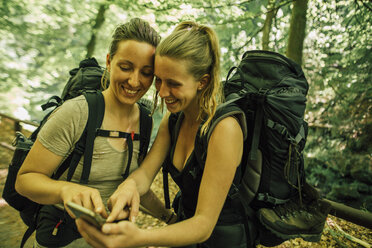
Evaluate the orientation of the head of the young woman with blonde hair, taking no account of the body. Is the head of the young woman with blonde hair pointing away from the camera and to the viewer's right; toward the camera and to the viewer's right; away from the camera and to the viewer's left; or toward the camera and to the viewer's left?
toward the camera and to the viewer's left

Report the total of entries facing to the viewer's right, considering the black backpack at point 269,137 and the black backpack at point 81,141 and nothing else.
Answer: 1

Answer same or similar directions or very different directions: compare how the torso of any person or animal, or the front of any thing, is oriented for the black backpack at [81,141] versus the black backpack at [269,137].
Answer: very different directions

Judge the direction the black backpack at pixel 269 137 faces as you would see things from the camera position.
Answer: facing to the right of the viewer

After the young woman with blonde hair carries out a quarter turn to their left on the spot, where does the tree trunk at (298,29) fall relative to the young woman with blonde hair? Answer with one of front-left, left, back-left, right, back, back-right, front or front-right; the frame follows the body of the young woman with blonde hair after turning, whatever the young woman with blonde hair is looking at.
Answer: left

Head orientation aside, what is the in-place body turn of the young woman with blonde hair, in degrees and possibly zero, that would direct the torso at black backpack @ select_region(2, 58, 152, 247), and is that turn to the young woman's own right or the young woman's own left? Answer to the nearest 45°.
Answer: approximately 45° to the young woman's own right

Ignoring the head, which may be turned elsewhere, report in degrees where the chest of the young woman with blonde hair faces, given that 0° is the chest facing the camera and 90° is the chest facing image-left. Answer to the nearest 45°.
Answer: approximately 45°

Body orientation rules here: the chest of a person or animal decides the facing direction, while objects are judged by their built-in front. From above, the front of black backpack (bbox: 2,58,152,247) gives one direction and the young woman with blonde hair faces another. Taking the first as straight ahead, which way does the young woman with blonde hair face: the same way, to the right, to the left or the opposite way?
to the left

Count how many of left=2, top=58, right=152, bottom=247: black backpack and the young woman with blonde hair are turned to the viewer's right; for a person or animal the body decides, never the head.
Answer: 0

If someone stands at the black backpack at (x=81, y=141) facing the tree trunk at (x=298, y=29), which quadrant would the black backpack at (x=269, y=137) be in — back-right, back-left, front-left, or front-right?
front-right
